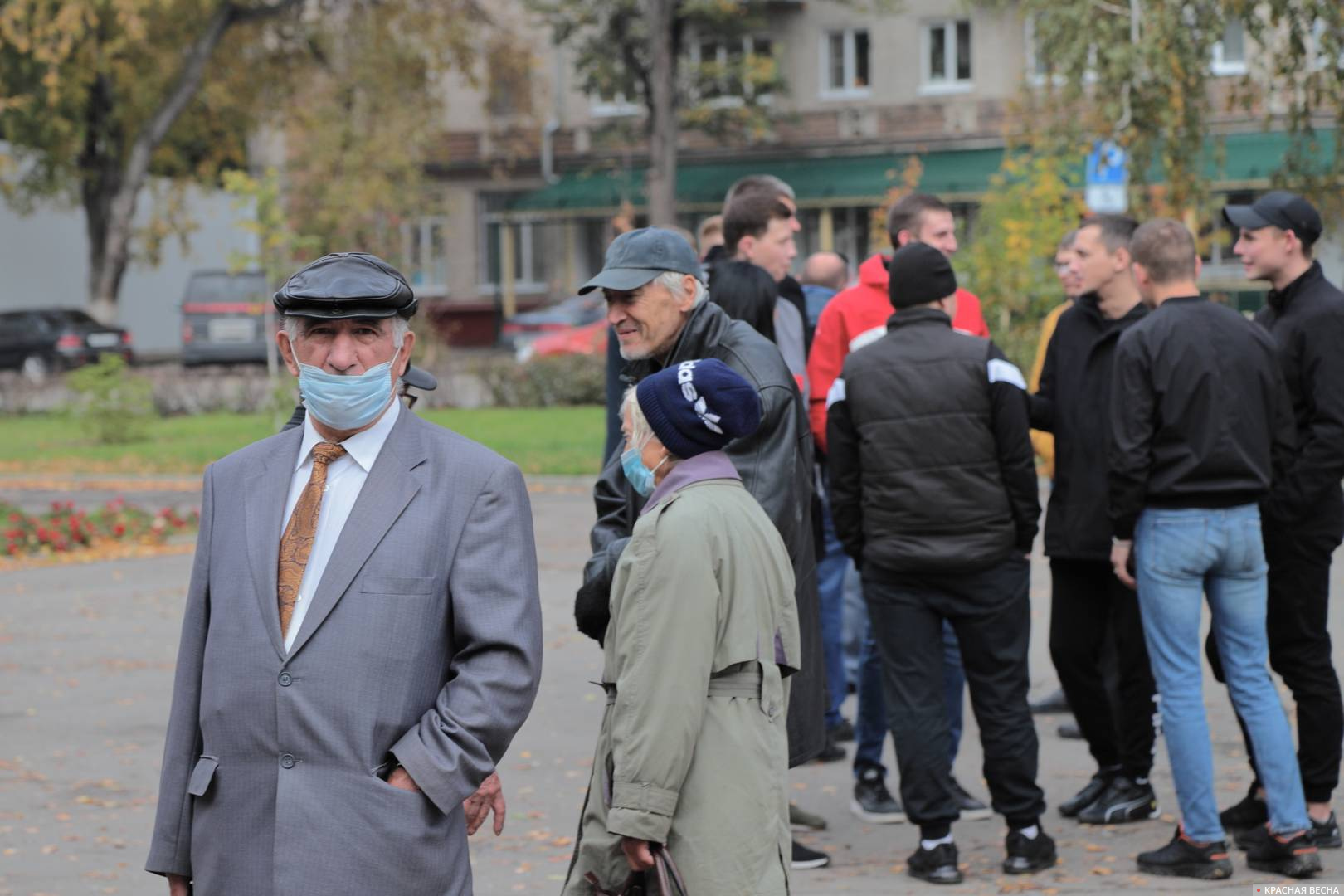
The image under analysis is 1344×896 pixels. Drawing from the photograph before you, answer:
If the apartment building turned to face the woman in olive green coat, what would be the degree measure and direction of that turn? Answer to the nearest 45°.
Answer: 0° — it already faces them

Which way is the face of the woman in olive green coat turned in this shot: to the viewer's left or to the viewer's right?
to the viewer's left

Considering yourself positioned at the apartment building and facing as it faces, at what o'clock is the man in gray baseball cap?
The man in gray baseball cap is roughly at 12 o'clock from the apartment building.

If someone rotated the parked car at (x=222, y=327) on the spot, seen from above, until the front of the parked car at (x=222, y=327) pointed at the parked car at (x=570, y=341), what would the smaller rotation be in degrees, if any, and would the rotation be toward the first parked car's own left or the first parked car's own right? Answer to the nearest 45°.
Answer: approximately 135° to the first parked car's own right

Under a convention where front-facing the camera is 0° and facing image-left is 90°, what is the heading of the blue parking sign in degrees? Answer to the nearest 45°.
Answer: approximately 0°

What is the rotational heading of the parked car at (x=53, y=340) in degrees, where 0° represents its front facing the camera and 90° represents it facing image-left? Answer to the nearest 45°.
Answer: approximately 135°

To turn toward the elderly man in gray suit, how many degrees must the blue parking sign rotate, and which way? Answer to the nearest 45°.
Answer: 0° — it already faces them

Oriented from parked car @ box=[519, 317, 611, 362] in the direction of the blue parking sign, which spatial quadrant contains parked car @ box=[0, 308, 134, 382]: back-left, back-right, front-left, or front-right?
back-right

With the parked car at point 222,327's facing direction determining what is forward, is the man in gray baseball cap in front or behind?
behind

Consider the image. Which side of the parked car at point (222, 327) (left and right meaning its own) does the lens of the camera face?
back

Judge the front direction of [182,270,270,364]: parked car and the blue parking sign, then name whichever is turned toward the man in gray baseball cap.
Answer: the blue parking sign
